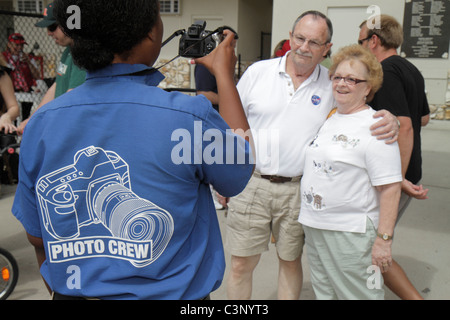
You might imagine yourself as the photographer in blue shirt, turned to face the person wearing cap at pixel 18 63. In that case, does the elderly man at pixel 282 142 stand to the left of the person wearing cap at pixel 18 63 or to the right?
right

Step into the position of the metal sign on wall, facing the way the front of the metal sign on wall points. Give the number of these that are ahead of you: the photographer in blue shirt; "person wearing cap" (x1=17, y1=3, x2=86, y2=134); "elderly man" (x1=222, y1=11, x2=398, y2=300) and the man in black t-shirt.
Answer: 4

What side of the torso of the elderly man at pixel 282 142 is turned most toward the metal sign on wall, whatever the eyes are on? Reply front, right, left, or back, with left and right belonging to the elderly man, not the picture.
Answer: back

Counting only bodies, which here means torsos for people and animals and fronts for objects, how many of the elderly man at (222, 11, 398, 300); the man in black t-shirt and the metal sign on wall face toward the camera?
2

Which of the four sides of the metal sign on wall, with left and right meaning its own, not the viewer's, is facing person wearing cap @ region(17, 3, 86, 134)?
front

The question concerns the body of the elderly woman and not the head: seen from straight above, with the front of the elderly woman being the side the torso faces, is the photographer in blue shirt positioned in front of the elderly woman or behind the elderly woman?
in front

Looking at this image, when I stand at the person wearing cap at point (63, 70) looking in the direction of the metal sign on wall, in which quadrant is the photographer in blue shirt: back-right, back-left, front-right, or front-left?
back-right

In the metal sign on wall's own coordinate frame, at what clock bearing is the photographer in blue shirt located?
The photographer in blue shirt is roughly at 12 o'clock from the metal sign on wall.

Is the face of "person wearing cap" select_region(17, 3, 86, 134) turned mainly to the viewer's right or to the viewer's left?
to the viewer's left

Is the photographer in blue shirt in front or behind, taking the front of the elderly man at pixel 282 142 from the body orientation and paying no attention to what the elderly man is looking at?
in front

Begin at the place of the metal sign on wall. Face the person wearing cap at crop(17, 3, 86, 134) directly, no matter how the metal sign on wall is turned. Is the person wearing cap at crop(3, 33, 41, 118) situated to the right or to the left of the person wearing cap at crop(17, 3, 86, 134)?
right
